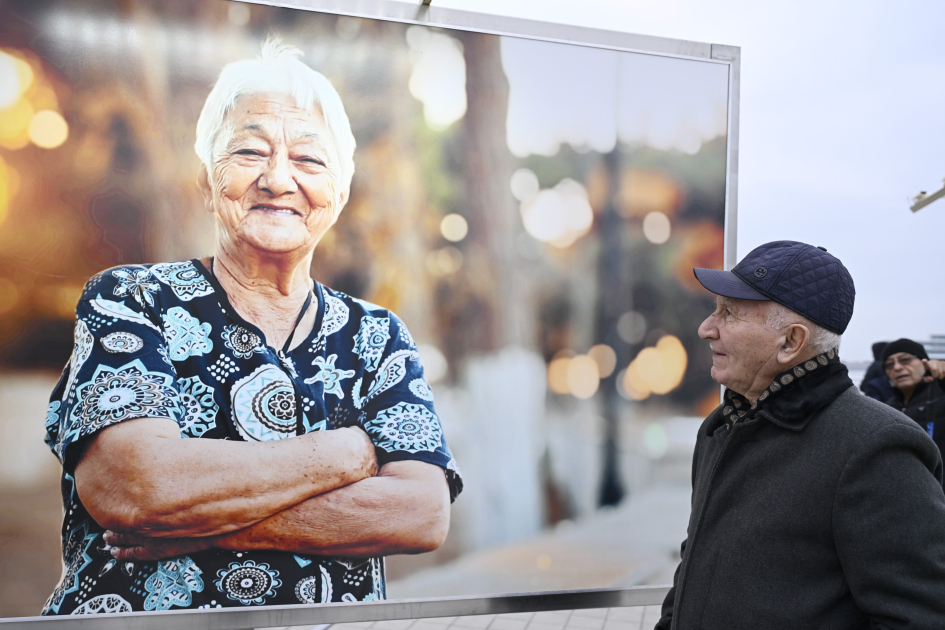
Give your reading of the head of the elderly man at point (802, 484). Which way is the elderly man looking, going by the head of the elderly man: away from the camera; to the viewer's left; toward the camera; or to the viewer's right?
to the viewer's left

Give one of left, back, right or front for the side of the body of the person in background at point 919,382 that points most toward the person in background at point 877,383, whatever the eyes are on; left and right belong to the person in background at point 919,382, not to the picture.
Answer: right

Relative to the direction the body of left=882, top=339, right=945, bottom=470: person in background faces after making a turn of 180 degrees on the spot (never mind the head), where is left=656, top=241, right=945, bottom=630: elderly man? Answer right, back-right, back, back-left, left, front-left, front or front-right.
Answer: back-right

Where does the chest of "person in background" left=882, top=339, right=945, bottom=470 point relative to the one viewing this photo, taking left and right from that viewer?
facing the viewer and to the left of the viewer

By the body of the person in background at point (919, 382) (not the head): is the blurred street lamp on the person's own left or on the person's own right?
on the person's own right
